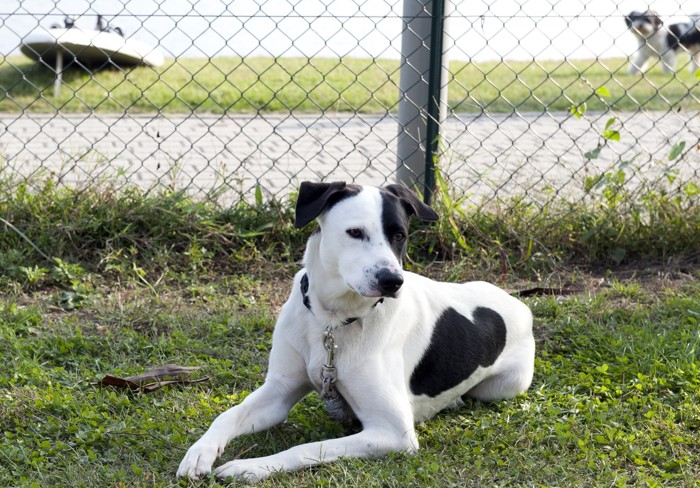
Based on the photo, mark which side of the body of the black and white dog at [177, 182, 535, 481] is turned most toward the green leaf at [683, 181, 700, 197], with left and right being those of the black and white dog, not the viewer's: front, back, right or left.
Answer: back

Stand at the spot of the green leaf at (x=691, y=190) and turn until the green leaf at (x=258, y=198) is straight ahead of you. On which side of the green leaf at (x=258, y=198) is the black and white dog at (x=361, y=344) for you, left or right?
left

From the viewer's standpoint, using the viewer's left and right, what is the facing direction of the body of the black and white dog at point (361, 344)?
facing the viewer and to the left of the viewer

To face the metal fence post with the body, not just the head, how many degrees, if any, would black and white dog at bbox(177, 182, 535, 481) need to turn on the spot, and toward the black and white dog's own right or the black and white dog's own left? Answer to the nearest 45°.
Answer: approximately 135° to the black and white dog's own right

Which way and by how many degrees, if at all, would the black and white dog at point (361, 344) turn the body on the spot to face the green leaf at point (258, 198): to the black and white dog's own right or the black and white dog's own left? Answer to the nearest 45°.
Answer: approximately 135° to the black and white dog's own right

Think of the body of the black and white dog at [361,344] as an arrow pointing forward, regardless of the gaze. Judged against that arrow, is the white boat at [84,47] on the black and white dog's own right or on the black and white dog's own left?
on the black and white dog's own right
